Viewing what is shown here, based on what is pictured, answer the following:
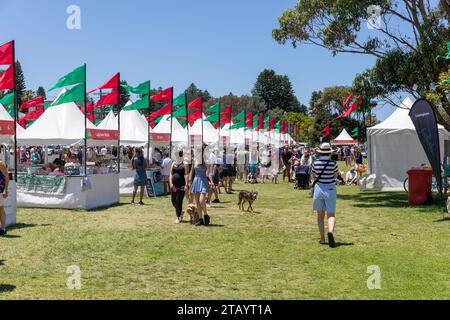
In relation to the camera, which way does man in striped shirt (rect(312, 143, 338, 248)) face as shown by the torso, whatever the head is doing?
away from the camera
